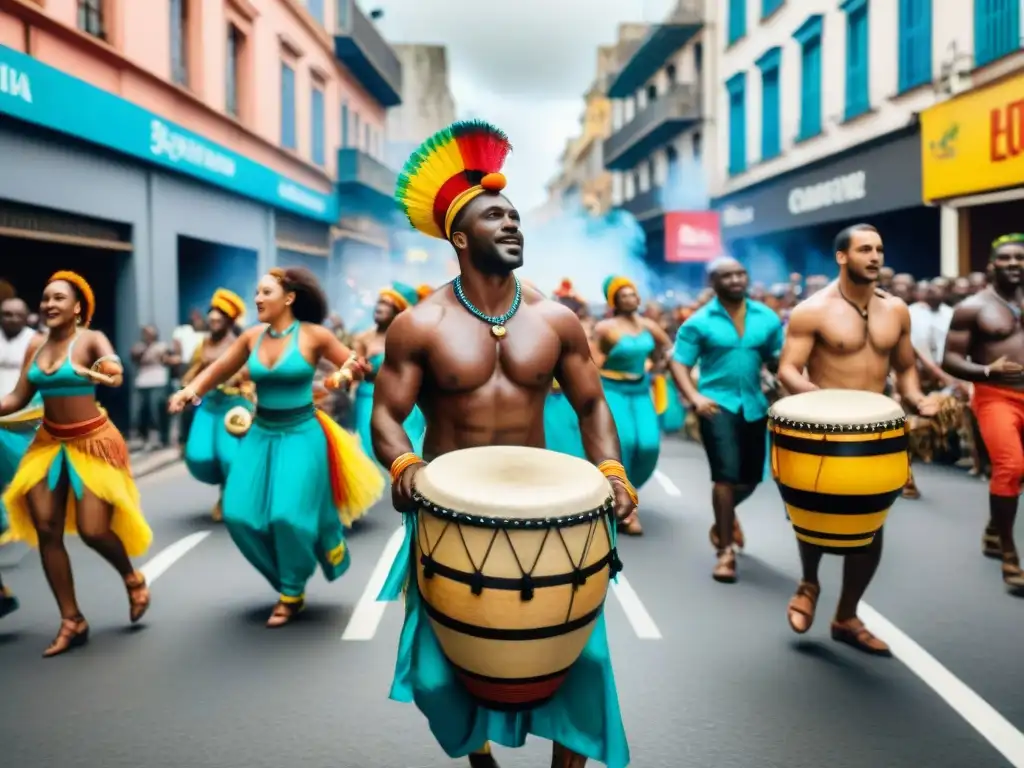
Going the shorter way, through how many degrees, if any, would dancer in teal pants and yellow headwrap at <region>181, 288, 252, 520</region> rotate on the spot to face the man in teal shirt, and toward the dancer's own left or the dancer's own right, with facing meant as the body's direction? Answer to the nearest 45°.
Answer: approximately 90° to the dancer's own left

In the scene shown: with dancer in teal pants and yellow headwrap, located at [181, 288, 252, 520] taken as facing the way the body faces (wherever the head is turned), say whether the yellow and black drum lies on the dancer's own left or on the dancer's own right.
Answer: on the dancer's own left

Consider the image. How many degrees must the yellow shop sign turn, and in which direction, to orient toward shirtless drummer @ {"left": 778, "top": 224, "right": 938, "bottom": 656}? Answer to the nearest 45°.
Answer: approximately 45° to its left

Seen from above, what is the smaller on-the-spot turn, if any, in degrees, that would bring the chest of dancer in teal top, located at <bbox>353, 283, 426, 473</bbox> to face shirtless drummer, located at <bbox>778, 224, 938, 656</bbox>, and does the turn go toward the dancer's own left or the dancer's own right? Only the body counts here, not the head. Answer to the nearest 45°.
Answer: approximately 90° to the dancer's own left

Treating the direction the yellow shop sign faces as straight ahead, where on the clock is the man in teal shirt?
The man in teal shirt is roughly at 11 o'clock from the yellow shop sign.

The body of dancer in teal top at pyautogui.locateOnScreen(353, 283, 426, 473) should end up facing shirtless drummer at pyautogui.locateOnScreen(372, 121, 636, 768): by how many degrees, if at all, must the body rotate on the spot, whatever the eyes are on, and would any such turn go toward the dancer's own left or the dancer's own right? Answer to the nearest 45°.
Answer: approximately 45° to the dancer's own left

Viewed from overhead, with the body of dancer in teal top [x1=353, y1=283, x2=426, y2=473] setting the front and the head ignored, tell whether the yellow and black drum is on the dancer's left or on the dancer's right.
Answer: on the dancer's left

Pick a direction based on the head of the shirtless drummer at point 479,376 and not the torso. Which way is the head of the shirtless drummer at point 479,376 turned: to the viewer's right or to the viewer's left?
to the viewer's right

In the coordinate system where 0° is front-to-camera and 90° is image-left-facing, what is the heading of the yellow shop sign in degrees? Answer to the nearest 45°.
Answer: approximately 45°
